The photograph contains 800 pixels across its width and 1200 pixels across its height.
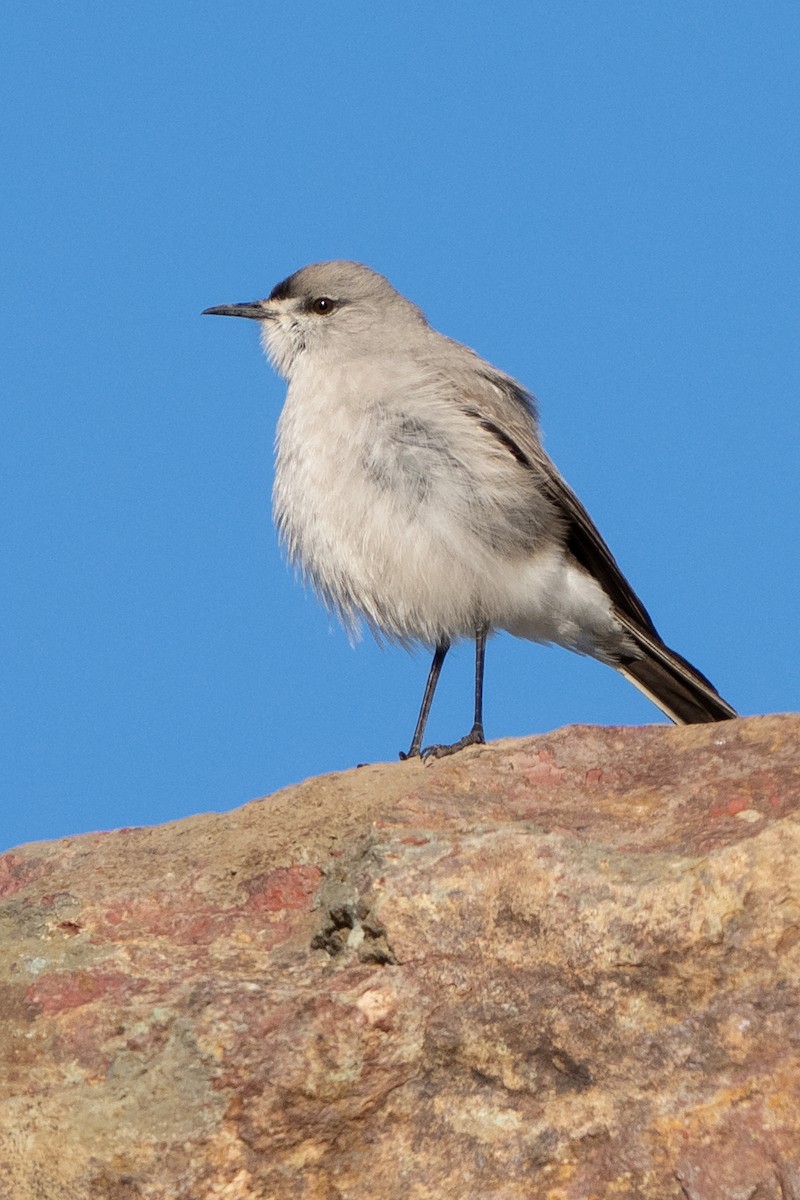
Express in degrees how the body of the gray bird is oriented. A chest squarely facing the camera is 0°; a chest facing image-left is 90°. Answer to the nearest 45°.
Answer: approximately 90°
